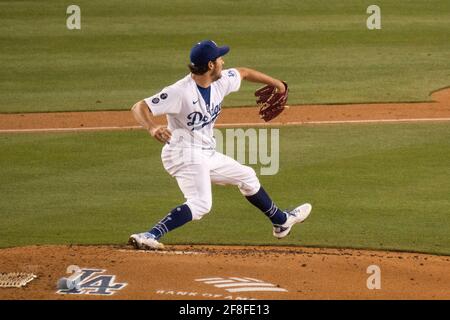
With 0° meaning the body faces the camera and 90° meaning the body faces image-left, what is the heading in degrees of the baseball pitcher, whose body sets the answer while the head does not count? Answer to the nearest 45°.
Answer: approximately 315°
